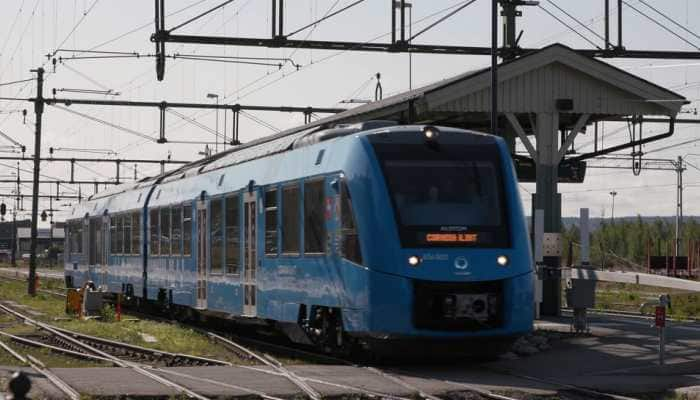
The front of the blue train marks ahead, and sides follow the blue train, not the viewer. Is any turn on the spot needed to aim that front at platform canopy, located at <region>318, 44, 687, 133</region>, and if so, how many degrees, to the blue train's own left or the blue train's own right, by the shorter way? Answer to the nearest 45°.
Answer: approximately 90° to the blue train's own left

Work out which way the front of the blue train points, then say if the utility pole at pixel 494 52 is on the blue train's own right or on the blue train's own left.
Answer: on the blue train's own left

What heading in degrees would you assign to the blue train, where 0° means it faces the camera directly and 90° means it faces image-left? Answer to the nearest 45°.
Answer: approximately 315°
